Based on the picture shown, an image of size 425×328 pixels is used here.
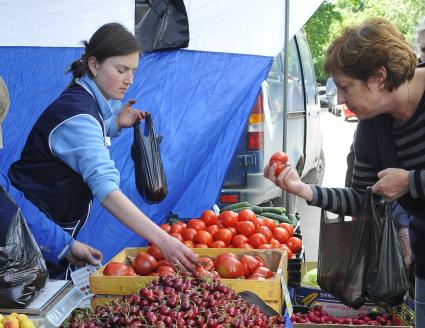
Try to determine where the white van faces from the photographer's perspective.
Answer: facing away from the viewer and to the right of the viewer

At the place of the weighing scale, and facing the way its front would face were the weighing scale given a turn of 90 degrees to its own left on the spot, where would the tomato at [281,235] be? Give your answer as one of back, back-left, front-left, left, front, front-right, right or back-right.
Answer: front

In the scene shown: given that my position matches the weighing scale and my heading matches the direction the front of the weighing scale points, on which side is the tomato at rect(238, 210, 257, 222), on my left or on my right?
on my left

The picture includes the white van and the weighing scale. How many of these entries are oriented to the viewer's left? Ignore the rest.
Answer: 0

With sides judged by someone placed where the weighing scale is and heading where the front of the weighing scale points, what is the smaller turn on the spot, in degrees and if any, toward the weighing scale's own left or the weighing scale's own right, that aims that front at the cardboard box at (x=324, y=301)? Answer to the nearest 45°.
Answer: approximately 90° to the weighing scale's own left

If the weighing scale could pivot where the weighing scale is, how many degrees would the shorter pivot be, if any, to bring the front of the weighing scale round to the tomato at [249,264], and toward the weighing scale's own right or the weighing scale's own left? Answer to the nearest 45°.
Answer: approximately 90° to the weighing scale's own left

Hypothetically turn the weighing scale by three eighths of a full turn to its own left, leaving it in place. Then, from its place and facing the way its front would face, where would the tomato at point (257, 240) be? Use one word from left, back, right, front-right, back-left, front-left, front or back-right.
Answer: front-right

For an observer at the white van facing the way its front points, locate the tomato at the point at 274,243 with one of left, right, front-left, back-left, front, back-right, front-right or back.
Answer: back-right

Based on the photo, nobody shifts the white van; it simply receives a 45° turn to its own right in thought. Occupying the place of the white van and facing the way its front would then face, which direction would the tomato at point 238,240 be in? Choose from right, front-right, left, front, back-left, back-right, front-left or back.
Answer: right

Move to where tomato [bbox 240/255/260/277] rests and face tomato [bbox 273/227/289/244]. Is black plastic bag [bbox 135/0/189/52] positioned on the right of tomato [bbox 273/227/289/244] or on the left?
left

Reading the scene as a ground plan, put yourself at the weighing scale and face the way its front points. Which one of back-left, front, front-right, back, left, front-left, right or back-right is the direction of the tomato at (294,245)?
left

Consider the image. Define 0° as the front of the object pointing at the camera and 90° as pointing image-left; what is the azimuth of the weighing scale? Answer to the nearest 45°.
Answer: approximately 315°

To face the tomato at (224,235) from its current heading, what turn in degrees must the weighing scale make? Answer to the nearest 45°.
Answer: approximately 90° to its left

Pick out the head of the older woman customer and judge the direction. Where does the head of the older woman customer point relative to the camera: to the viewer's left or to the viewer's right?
to the viewer's left
